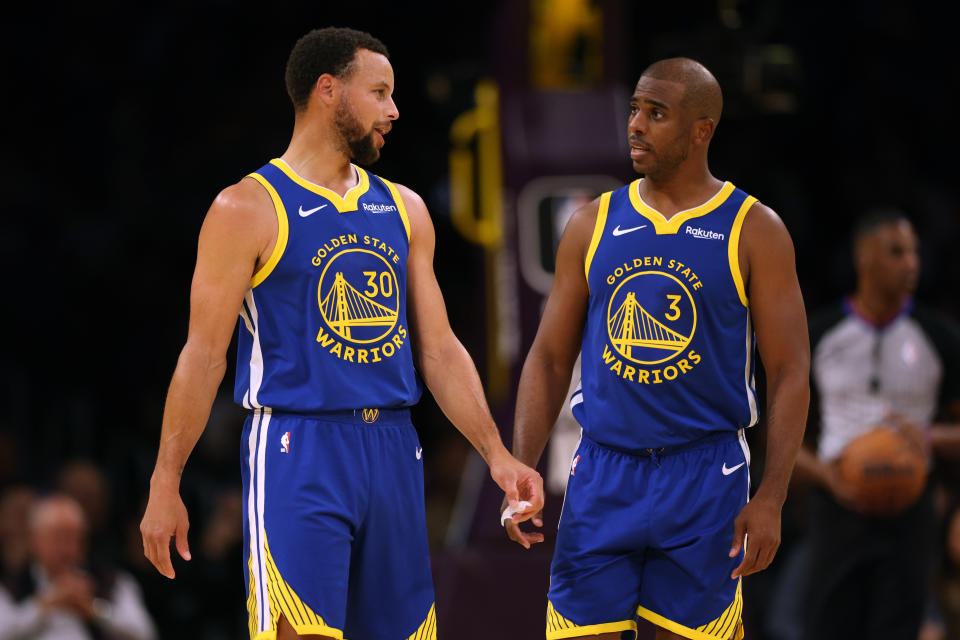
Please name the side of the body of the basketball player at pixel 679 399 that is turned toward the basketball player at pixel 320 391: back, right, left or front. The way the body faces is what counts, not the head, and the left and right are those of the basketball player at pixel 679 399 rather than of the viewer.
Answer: right

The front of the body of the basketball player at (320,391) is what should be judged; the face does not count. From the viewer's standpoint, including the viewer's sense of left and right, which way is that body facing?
facing the viewer and to the right of the viewer

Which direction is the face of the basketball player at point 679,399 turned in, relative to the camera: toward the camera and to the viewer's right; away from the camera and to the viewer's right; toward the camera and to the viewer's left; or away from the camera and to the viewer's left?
toward the camera and to the viewer's left

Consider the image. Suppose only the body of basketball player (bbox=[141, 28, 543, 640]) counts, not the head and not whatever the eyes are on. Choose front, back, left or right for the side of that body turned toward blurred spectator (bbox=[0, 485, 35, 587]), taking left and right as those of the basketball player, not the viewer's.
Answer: back

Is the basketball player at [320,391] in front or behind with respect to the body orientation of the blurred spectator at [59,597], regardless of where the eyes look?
in front

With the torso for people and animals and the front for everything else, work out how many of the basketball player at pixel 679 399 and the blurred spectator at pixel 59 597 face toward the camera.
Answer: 2

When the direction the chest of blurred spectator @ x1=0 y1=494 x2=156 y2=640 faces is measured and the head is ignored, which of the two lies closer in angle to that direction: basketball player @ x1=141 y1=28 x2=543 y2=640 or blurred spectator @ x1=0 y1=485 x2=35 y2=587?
the basketball player

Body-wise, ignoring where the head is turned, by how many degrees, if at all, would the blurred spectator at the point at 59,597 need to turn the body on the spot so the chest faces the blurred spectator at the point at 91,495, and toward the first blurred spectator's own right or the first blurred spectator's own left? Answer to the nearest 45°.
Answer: approximately 180°

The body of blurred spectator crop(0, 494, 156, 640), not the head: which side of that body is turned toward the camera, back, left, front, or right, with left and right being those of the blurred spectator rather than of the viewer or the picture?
front

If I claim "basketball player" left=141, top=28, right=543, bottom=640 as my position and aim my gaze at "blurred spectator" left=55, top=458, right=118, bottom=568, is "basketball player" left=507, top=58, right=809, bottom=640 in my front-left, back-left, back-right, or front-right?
back-right

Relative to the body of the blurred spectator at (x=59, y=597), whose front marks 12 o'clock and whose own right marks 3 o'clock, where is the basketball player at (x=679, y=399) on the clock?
The basketball player is roughly at 11 o'clock from the blurred spectator.

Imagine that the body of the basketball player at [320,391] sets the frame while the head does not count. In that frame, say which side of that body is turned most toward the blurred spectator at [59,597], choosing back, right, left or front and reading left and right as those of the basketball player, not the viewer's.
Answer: back

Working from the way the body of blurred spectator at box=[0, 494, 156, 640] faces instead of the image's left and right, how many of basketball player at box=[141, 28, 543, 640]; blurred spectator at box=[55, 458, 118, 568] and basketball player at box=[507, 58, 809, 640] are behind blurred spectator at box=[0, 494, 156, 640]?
1

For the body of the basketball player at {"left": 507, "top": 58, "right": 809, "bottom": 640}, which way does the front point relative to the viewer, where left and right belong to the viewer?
facing the viewer
